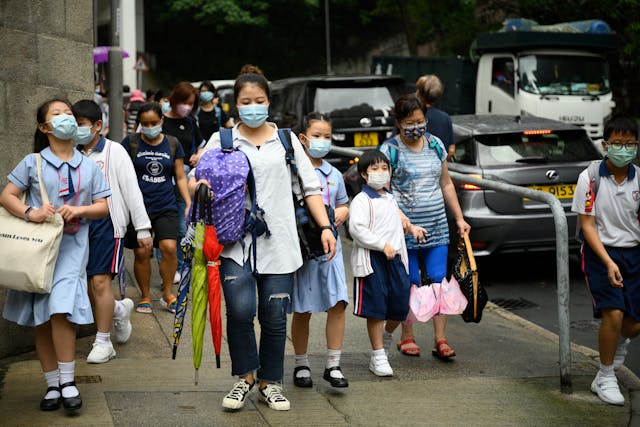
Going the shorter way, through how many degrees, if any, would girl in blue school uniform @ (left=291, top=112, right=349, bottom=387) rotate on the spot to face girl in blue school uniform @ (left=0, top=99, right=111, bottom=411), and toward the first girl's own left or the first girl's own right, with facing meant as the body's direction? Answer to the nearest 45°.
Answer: approximately 90° to the first girl's own right

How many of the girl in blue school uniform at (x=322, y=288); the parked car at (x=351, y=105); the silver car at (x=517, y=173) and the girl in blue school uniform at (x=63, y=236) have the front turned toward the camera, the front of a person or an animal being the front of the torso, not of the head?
2

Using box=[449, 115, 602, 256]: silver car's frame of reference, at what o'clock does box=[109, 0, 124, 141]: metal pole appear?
The metal pole is roughly at 10 o'clock from the silver car.

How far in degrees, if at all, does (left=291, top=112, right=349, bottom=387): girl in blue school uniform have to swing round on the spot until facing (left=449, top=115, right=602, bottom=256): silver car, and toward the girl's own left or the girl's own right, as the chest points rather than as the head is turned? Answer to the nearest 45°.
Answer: approximately 135° to the girl's own left

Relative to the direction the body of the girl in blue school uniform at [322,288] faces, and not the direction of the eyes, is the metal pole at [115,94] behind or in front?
behind

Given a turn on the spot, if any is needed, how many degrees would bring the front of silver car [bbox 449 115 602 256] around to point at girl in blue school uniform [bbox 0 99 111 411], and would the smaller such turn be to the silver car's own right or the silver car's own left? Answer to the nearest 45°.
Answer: approximately 90° to the silver car's own left

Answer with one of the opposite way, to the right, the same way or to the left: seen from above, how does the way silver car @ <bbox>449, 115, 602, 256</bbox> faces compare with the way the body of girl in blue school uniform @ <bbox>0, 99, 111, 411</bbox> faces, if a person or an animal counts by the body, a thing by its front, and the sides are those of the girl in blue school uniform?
the opposite way

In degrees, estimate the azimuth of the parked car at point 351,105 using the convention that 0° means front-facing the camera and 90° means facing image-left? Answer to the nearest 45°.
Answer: approximately 135°

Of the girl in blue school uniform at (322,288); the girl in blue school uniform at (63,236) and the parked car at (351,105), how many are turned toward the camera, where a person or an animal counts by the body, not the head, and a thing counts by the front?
2

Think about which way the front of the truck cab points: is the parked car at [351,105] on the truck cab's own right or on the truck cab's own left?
on the truck cab's own right
